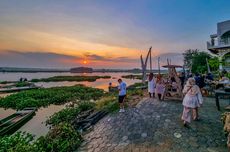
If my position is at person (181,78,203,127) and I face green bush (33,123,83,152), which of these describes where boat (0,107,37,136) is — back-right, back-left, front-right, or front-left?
front-right

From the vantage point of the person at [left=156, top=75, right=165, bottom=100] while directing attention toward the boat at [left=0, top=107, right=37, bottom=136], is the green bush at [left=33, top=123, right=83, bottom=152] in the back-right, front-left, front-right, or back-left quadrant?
front-left

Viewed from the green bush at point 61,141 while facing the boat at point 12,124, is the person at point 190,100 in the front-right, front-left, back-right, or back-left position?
back-right

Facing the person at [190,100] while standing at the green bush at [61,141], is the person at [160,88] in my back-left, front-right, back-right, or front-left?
front-left

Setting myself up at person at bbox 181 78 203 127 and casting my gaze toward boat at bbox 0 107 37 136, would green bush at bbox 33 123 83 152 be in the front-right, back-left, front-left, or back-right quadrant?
front-left
